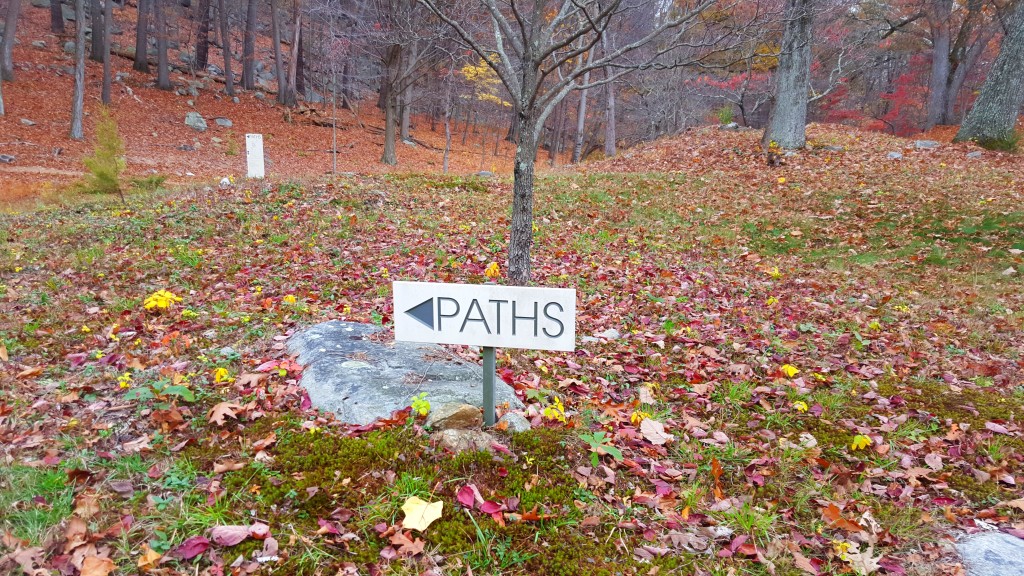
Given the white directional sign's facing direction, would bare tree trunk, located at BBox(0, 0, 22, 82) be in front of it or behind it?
behind

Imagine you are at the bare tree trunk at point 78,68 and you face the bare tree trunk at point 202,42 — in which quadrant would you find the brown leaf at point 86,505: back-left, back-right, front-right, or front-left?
back-right

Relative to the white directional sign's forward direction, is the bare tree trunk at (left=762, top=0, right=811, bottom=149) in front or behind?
behind

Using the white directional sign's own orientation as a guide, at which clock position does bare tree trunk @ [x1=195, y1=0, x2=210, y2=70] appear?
The bare tree trunk is roughly at 5 o'clock from the white directional sign.

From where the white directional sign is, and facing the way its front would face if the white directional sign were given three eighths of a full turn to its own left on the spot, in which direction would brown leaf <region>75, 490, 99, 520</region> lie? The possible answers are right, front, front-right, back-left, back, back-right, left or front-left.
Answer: back-left

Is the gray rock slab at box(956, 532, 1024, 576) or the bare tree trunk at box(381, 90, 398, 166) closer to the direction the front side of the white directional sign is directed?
the gray rock slab

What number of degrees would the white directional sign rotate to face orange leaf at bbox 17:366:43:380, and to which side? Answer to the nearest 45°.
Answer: approximately 90° to its right

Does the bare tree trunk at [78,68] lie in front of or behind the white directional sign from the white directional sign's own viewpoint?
behind

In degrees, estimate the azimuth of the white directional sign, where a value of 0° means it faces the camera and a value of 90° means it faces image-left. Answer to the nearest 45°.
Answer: approximately 0°

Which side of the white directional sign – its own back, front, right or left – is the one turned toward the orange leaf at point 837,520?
left

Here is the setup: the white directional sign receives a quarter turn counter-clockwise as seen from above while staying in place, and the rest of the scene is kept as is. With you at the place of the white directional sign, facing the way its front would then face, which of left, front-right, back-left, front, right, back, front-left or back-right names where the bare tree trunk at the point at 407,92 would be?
left

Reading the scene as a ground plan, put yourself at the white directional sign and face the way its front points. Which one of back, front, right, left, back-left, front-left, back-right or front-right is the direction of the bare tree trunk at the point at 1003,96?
back-left

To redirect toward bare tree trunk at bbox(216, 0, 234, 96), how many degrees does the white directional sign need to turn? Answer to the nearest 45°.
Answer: approximately 135° to its right

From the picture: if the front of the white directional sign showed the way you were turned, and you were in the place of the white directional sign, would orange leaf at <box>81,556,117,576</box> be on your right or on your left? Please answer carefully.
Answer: on your right

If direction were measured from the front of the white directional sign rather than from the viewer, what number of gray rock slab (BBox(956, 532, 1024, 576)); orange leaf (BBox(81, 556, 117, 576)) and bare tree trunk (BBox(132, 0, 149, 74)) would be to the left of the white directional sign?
1
